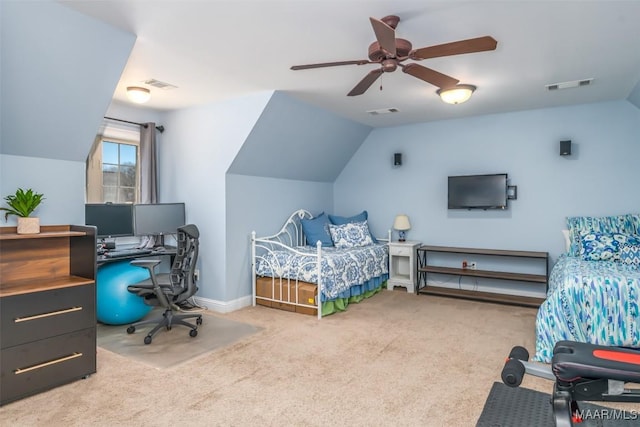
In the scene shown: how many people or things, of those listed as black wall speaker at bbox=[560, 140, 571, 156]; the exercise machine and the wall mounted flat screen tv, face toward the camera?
2

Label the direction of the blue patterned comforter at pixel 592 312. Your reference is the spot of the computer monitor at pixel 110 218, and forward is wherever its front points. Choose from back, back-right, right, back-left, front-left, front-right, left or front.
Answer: front-left

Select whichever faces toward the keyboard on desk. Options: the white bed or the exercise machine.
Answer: the exercise machine

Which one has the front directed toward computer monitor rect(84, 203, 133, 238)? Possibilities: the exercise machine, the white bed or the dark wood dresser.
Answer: the exercise machine

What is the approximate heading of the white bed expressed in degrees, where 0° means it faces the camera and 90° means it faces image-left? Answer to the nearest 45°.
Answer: approximately 315°

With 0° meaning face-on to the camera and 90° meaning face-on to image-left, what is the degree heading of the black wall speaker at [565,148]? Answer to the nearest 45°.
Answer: approximately 0°

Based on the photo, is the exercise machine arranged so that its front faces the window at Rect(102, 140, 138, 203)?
yes

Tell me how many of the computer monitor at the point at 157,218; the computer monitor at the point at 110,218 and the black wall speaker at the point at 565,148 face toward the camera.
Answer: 3

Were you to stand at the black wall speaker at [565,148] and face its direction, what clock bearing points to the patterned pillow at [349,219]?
The patterned pillow is roughly at 3 o'clock from the black wall speaker.

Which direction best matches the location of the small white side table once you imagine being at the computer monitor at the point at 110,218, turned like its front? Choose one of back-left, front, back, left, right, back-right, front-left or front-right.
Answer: left

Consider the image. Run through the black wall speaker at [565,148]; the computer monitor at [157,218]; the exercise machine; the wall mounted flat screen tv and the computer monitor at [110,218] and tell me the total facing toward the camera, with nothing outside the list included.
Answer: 4
